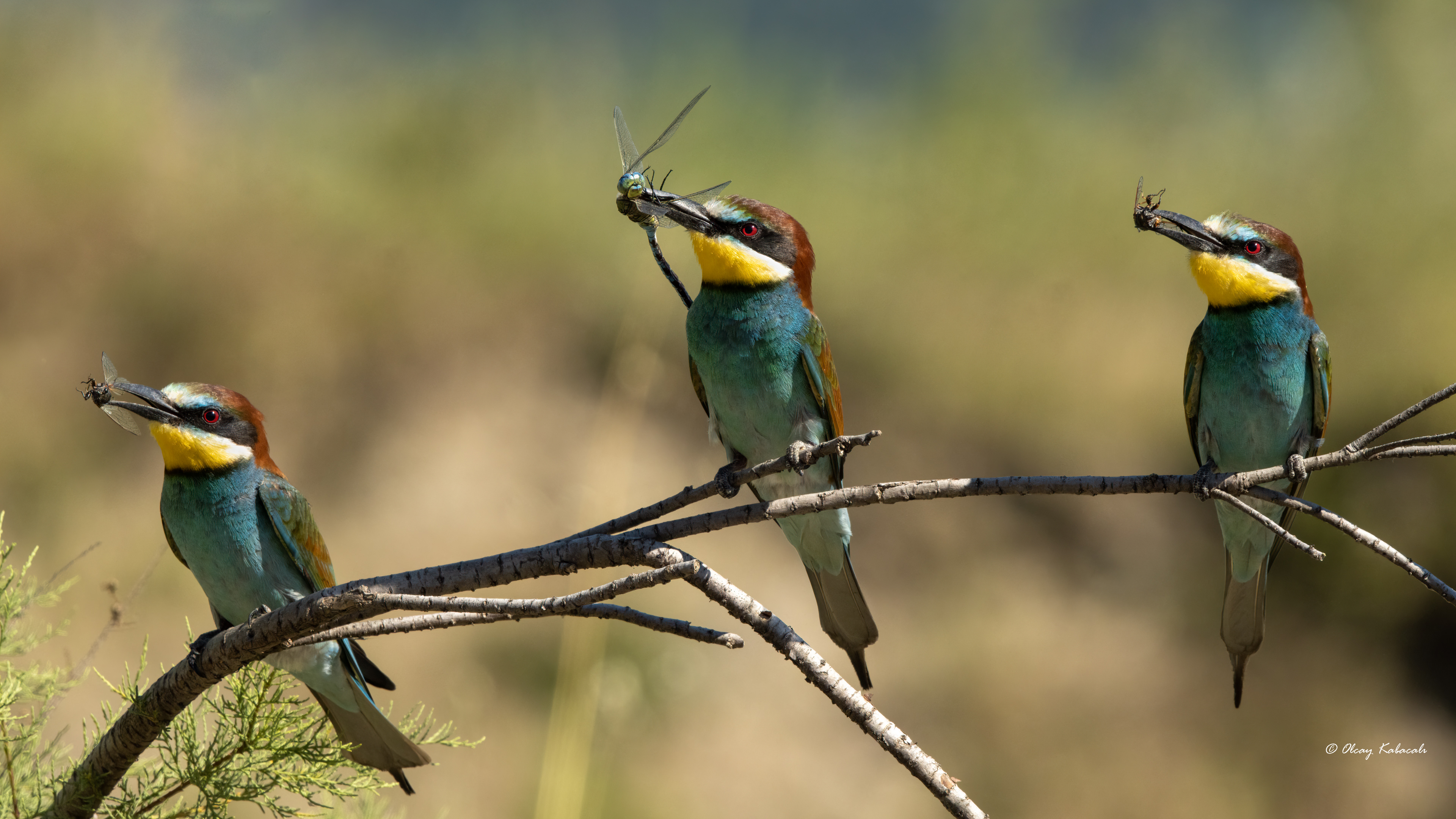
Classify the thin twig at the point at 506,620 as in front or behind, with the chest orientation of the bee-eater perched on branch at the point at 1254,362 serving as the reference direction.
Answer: in front

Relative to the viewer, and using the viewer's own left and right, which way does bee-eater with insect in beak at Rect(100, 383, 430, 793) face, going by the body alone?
facing the viewer and to the left of the viewer

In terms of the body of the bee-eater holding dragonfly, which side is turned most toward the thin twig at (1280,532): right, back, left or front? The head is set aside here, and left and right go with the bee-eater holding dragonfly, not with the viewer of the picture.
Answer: left

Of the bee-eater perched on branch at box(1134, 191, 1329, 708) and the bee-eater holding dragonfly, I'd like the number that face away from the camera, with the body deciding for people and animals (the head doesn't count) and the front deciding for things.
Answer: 0

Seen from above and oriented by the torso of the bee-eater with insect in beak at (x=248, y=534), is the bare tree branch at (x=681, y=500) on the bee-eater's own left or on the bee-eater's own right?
on the bee-eater's own left

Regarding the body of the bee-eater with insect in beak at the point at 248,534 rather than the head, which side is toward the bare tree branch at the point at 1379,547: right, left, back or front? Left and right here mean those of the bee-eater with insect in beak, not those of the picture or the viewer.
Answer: left

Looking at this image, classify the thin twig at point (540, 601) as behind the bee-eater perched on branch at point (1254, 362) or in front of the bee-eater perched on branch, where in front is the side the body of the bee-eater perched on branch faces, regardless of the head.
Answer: in front
